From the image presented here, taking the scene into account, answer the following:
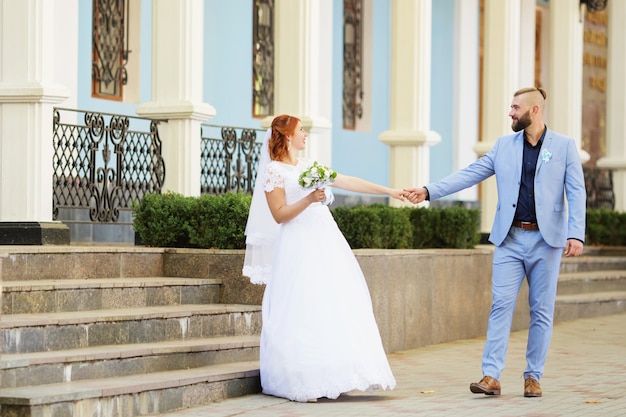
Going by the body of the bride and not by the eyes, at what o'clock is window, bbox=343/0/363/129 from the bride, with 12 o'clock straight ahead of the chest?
The window is roughly at 9 o'clock from the bride.

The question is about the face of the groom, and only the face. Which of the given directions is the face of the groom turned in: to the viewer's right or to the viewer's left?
to the viewer's left

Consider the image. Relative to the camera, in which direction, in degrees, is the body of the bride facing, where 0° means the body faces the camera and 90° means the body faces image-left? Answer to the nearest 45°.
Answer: approximately 270°

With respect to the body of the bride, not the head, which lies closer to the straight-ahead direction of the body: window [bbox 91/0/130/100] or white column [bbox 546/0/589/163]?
the white column

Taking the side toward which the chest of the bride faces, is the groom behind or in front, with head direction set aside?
in front

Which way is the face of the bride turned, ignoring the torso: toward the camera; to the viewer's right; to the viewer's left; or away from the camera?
to the viewer's right

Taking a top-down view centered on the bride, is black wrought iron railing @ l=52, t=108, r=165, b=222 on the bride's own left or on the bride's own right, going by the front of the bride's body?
on the bride's own left

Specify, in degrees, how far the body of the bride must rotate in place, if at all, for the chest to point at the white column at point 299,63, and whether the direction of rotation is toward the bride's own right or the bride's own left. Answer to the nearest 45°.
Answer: approximately 90° to the bride's own left

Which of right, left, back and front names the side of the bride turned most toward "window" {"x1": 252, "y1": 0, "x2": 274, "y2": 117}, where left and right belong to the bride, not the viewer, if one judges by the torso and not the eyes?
left
